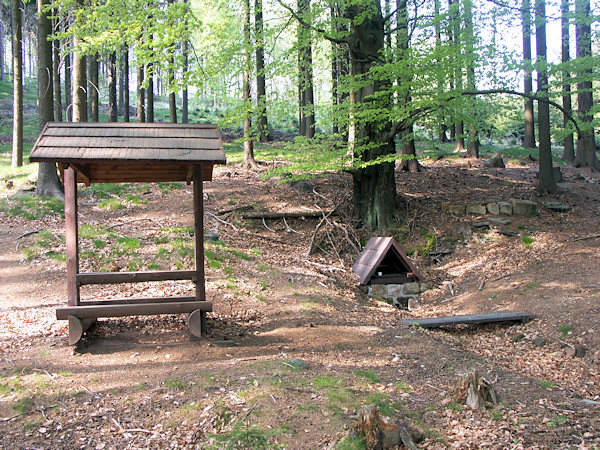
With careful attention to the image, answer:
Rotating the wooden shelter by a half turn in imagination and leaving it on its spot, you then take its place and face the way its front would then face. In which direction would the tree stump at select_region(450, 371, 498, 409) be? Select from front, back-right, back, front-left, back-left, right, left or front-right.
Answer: back-right

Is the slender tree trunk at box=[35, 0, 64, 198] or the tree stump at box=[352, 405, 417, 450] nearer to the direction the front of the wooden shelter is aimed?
the tree stump

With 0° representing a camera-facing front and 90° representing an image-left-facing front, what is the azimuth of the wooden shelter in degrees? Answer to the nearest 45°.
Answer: approximately 0°

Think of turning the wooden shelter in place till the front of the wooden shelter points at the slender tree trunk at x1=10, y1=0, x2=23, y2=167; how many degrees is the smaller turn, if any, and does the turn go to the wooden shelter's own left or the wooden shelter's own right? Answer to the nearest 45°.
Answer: approximately 180°
